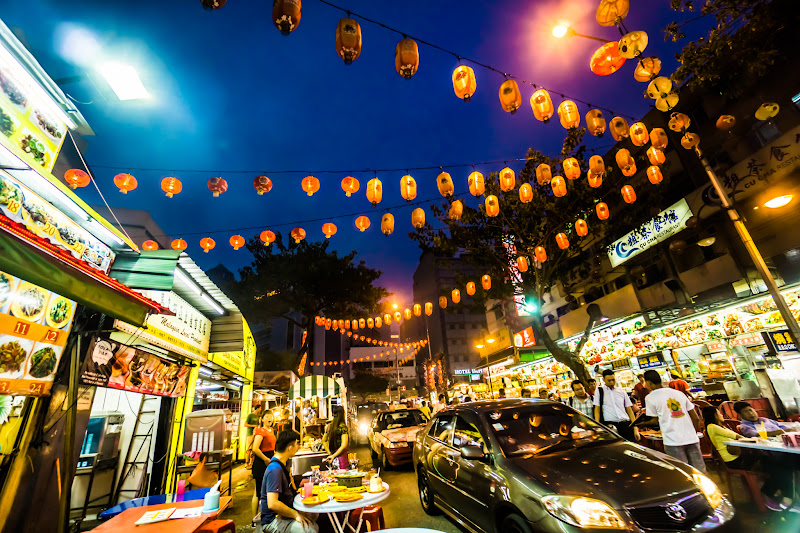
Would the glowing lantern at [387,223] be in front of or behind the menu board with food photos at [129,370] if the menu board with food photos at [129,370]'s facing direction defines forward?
in front

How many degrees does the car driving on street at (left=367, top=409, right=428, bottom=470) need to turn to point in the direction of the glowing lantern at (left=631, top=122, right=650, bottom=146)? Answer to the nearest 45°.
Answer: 0° — it already faces it

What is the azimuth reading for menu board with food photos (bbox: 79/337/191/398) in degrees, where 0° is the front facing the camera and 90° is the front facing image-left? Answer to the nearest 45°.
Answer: approximately 315°

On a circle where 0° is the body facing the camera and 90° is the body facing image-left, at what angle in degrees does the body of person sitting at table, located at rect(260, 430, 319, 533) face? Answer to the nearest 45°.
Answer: approximately 270°

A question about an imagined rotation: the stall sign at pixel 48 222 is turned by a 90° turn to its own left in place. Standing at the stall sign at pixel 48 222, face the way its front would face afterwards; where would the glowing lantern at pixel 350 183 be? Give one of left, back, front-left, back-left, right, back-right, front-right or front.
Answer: front-right

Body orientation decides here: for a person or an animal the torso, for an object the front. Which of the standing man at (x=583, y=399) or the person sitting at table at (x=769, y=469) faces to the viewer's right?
the person sitting at table

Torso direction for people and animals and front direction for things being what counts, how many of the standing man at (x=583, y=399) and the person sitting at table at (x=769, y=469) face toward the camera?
1

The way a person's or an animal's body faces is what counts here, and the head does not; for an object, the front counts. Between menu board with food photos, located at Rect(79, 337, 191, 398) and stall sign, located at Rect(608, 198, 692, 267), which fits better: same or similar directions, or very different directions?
very different directions

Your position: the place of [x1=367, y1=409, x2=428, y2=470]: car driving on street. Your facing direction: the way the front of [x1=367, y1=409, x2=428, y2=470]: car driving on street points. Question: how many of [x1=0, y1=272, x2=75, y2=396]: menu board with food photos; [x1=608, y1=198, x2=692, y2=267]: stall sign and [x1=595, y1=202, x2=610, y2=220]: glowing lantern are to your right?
1

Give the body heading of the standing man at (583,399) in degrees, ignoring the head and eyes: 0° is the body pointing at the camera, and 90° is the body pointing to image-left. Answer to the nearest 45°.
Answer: approximately 0°

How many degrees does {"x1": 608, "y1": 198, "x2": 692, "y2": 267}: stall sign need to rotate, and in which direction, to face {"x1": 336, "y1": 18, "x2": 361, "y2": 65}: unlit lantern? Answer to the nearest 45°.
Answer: approximately 45° to its left

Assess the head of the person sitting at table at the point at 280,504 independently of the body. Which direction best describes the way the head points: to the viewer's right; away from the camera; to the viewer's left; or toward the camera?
to the viewer's right

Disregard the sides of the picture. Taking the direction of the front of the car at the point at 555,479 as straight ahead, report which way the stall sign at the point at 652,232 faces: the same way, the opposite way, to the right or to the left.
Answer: to the right

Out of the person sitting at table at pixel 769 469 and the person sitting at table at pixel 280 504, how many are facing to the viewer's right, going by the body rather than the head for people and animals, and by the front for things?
2
